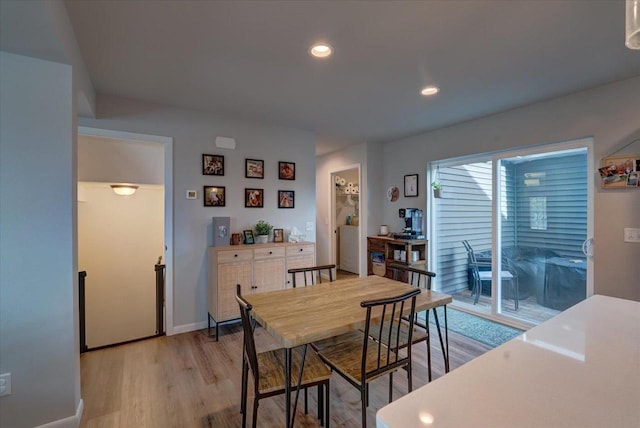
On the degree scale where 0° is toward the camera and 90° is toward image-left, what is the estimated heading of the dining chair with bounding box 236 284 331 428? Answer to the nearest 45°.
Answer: approximately 225°

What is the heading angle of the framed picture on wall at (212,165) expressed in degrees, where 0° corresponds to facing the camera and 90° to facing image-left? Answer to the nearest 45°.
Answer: approximately 0°

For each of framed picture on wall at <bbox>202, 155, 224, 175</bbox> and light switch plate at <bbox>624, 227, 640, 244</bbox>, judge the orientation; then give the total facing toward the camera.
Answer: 2

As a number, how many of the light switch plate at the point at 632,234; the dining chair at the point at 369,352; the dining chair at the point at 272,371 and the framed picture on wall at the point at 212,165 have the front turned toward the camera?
2

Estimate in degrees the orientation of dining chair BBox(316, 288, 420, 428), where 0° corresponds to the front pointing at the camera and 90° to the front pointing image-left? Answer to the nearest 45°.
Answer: approximately 135°

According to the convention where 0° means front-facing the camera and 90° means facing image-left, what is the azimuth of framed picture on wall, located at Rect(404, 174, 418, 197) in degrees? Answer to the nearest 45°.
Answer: approximately 45°
